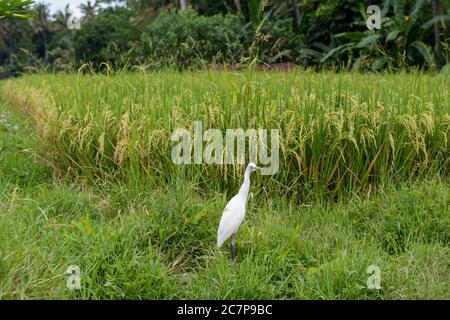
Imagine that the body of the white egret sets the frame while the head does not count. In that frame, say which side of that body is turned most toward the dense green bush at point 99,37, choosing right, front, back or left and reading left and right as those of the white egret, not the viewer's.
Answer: left

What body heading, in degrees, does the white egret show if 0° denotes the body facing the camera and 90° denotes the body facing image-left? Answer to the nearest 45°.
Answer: approximately 270°
